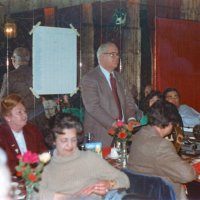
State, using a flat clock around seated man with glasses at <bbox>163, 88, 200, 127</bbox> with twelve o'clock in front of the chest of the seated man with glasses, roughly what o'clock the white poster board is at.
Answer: The white poster board is roughly at 1 o'clock from the seated man with glasses.

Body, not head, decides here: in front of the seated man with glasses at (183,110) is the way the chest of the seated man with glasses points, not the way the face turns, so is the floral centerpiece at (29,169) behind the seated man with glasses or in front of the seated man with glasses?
in front

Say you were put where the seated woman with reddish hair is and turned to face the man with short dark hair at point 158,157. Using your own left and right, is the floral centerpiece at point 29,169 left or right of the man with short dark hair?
right

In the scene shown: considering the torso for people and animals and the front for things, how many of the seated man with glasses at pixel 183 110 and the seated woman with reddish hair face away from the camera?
0

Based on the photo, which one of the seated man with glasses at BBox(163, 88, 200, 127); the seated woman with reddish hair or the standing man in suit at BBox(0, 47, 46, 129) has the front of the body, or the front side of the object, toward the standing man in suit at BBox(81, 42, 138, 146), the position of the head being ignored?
the seated man with glasses

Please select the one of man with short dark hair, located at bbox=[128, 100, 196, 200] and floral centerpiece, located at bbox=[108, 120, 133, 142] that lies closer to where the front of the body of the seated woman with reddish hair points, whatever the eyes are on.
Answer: the man with short dark hair

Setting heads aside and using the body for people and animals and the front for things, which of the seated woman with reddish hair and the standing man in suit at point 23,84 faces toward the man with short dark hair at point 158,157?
the seated woman with reddish hair

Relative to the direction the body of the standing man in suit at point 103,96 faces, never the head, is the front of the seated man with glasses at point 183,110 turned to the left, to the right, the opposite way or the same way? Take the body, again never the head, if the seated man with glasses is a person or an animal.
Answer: to the right

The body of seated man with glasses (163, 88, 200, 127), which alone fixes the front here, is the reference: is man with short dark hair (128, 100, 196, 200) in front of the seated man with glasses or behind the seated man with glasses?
in front

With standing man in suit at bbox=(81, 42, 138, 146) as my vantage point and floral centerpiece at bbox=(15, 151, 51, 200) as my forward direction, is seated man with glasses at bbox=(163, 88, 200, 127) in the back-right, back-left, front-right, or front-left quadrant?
back-left
